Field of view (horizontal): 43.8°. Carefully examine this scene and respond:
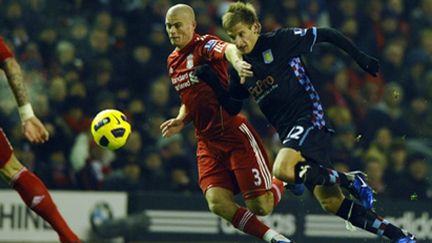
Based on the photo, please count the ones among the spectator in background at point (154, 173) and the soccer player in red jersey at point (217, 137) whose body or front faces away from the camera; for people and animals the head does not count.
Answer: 0

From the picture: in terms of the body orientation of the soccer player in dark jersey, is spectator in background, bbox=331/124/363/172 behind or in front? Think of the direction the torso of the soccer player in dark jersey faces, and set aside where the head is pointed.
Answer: behind

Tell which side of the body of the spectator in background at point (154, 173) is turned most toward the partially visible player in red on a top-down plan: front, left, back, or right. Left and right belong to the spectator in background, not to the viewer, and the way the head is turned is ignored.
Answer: front

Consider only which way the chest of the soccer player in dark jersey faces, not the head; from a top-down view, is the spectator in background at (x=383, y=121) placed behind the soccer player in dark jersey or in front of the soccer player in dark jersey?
behind

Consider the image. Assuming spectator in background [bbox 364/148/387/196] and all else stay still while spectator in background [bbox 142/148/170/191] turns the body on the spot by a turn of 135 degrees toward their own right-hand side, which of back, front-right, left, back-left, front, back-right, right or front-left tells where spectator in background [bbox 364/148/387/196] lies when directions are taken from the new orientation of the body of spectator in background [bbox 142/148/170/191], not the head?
back-right

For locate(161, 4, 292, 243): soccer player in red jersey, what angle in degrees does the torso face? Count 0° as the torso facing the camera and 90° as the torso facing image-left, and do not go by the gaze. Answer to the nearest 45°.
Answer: approximately 45°

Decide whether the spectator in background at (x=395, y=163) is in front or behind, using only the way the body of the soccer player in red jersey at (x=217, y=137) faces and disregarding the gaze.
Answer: behind

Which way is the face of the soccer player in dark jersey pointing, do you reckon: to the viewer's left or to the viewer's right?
to the viewer's left

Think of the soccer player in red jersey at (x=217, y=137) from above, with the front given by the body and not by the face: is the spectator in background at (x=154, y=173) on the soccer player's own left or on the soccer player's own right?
on the soccer player's own right

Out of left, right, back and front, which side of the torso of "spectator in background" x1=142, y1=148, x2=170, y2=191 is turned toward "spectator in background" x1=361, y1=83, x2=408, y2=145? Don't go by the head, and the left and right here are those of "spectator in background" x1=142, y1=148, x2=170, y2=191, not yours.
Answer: left
